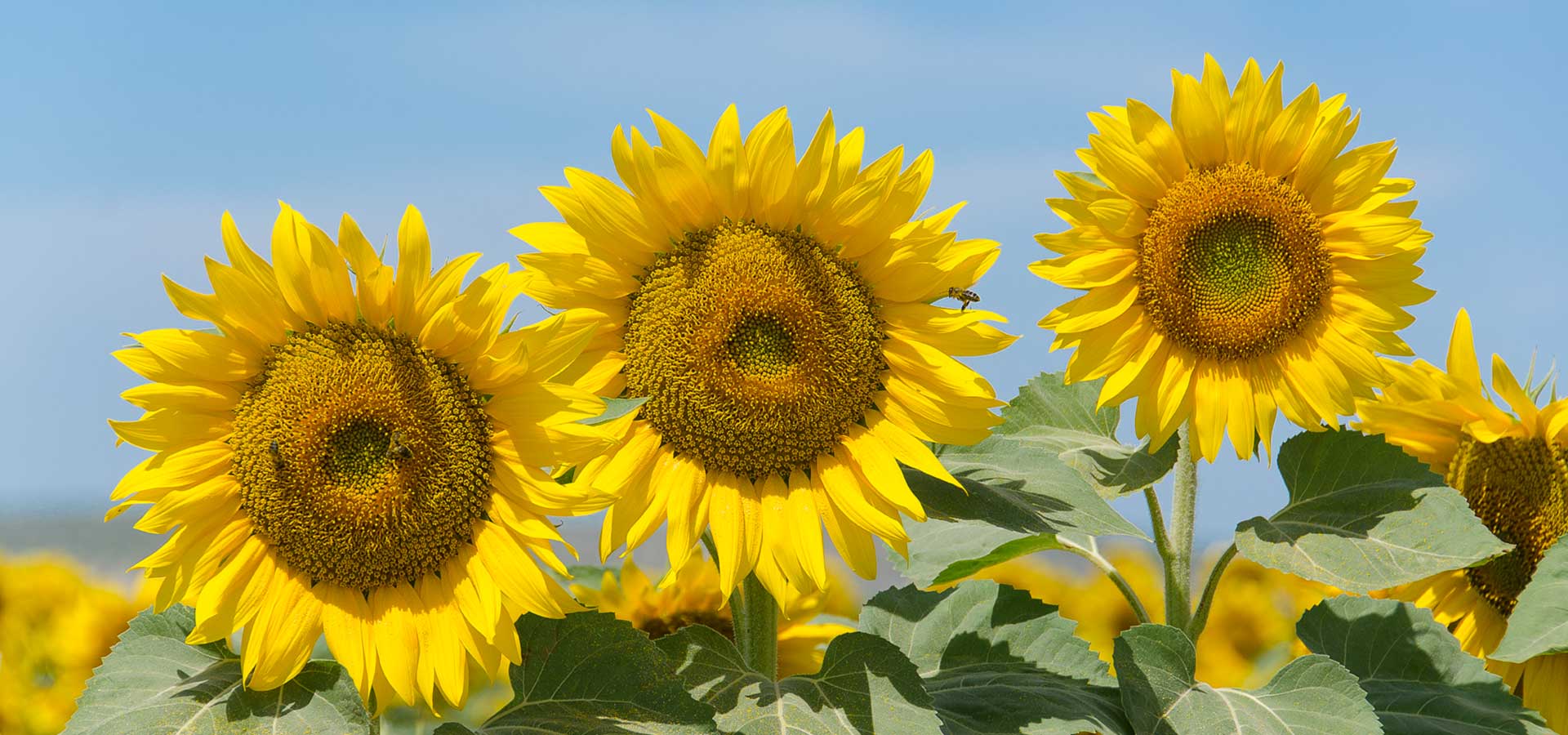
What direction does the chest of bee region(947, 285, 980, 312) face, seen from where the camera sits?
to the viewer's left

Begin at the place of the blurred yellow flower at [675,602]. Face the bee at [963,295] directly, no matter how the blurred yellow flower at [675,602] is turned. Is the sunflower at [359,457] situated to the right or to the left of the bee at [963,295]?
right

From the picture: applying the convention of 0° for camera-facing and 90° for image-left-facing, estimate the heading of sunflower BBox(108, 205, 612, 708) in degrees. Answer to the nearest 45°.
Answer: approximately 0°

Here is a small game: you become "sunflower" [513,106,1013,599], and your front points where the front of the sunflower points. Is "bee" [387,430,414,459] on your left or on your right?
on your right

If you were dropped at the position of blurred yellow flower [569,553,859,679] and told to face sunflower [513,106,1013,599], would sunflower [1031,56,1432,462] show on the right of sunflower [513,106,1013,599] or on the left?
left

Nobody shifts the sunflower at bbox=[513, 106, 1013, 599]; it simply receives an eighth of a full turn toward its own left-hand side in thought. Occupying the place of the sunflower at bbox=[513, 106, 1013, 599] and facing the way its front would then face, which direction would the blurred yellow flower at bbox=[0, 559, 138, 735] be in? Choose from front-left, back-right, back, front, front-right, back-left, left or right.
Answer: back

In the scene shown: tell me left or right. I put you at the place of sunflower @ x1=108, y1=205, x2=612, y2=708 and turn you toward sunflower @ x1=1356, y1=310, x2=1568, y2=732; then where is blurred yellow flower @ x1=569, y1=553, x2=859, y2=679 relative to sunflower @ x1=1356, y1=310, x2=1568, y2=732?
left

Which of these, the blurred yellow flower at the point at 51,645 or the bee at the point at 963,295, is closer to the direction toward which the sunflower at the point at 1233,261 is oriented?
the bee

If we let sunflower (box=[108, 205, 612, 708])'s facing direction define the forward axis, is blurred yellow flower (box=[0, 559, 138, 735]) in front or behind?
behind

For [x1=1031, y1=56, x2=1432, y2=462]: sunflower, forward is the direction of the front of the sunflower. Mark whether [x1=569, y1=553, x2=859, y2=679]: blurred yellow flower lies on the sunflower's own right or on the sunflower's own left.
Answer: on the sunflower's own right
